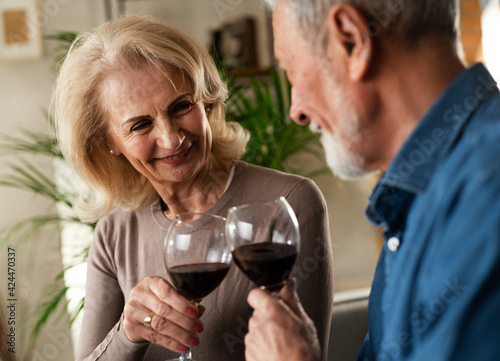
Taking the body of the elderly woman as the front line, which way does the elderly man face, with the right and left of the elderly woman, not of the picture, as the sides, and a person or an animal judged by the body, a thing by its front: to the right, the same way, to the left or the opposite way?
to the right

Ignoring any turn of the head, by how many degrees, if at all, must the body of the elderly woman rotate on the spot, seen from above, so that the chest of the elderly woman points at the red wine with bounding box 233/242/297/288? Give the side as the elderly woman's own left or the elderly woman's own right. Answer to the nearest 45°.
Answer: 0° — they already face it

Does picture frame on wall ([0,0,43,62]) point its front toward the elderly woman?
yes

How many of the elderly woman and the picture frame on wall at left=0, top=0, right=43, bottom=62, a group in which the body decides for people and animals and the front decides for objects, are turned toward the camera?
2

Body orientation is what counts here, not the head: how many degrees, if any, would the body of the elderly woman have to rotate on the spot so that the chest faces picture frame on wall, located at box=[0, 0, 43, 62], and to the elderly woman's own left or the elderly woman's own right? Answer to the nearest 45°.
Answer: approximately 135° to the elderly woman's own right

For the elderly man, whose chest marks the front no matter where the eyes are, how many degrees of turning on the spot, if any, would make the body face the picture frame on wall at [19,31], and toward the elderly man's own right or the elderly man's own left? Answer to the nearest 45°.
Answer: approximately 45° to the elderly man's own right

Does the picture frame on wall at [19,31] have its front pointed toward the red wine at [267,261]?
yes

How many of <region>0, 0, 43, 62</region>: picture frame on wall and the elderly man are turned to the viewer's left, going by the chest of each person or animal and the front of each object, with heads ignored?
1

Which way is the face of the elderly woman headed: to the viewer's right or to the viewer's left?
to the viewer's right

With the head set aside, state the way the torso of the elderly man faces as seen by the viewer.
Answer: to the viewer's left
